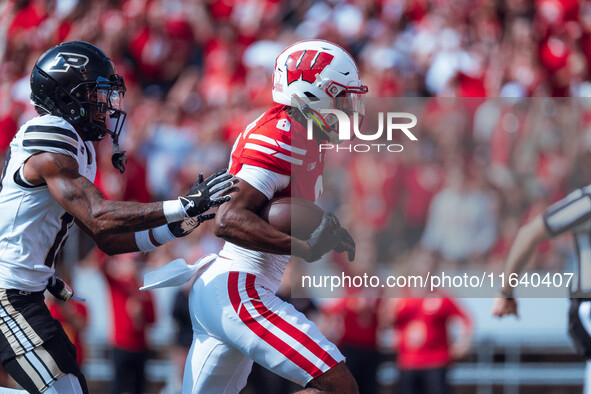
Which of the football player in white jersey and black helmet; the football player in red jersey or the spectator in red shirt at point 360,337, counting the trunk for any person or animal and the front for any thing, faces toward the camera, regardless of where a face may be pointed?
the spectator in red shirt

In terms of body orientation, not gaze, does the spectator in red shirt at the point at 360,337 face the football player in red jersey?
yes

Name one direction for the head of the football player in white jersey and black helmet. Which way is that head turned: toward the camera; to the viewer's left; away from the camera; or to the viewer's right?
to the viewer's right

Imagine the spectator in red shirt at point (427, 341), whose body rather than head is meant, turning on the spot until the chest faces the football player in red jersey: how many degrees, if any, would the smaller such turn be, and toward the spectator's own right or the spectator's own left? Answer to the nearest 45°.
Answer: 0° — they already face them

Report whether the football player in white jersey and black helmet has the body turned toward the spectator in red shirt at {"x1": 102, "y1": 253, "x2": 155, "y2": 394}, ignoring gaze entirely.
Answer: no

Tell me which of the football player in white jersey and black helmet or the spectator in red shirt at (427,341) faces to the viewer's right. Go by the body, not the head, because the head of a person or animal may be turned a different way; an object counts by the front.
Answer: the football player in white jersey and black helmet

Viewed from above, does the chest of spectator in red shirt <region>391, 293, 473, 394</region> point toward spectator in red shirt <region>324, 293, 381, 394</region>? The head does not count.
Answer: no

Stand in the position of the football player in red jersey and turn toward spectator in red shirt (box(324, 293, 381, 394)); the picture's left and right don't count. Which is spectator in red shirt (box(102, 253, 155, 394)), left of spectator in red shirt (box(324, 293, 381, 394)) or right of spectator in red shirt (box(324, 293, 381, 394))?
left

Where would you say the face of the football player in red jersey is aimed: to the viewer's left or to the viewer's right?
to the viewer's right

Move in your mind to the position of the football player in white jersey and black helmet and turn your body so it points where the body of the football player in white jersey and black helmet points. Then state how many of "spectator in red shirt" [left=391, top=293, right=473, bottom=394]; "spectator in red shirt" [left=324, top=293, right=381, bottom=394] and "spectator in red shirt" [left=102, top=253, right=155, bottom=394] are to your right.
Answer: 0

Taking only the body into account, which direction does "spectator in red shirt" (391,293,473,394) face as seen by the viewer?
toward the camera

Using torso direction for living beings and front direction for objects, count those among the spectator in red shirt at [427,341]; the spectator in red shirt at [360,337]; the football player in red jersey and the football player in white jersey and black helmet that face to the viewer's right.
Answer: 2

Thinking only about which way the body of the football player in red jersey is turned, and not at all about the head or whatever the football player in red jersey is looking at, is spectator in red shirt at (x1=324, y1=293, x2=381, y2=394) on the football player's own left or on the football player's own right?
on the football player's own left

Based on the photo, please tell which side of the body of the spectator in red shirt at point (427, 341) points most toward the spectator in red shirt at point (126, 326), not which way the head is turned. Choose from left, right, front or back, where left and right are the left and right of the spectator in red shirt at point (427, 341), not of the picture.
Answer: right

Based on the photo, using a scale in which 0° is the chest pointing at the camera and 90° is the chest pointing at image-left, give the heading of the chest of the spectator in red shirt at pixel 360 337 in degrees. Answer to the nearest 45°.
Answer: approximately 0°

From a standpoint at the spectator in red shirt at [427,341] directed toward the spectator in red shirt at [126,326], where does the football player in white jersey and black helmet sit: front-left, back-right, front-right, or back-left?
front-left

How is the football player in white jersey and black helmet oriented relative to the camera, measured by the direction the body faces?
to the viewer's right

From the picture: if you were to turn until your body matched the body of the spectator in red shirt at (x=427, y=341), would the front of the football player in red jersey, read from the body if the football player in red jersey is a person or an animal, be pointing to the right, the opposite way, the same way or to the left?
to the left

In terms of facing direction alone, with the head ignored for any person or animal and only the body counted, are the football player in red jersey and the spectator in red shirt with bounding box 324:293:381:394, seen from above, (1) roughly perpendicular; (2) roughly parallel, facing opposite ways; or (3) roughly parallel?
roughly perpendicular
